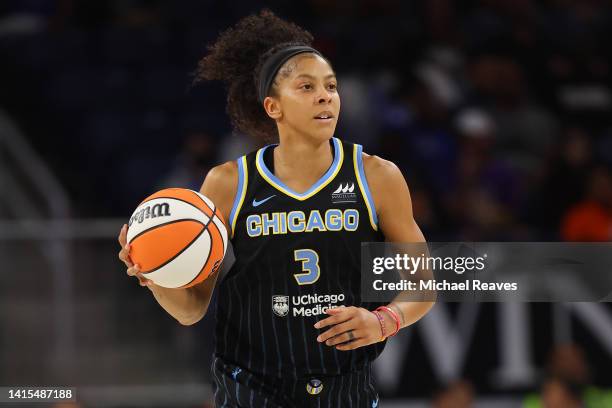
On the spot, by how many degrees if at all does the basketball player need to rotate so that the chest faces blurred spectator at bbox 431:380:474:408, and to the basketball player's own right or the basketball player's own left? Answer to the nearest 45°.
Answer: approximately 180°

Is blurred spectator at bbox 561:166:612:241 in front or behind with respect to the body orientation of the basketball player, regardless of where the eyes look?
behind

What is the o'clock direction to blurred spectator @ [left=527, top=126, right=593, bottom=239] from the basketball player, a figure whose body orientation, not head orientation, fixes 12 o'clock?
The blurred spectator is roughly at 7 o'clock from the basketball player.

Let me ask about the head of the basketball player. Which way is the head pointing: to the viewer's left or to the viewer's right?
to the viewer's right

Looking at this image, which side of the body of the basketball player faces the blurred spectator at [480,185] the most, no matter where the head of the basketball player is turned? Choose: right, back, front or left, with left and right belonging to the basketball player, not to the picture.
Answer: back

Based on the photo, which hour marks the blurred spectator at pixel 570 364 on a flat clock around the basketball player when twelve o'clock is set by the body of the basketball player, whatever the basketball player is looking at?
The blurred spectator is roughly at 7 o'clock from the basketball player.

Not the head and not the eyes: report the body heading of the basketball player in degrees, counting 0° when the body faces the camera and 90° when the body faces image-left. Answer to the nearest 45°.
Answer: approximately 0°
